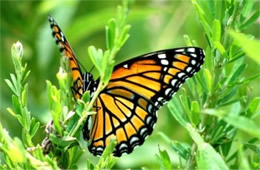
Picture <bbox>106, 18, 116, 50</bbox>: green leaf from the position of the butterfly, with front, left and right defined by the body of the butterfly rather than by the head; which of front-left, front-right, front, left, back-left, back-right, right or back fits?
front-left
